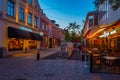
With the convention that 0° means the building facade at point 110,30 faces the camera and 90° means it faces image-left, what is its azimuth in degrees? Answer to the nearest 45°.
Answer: approximately 45°
